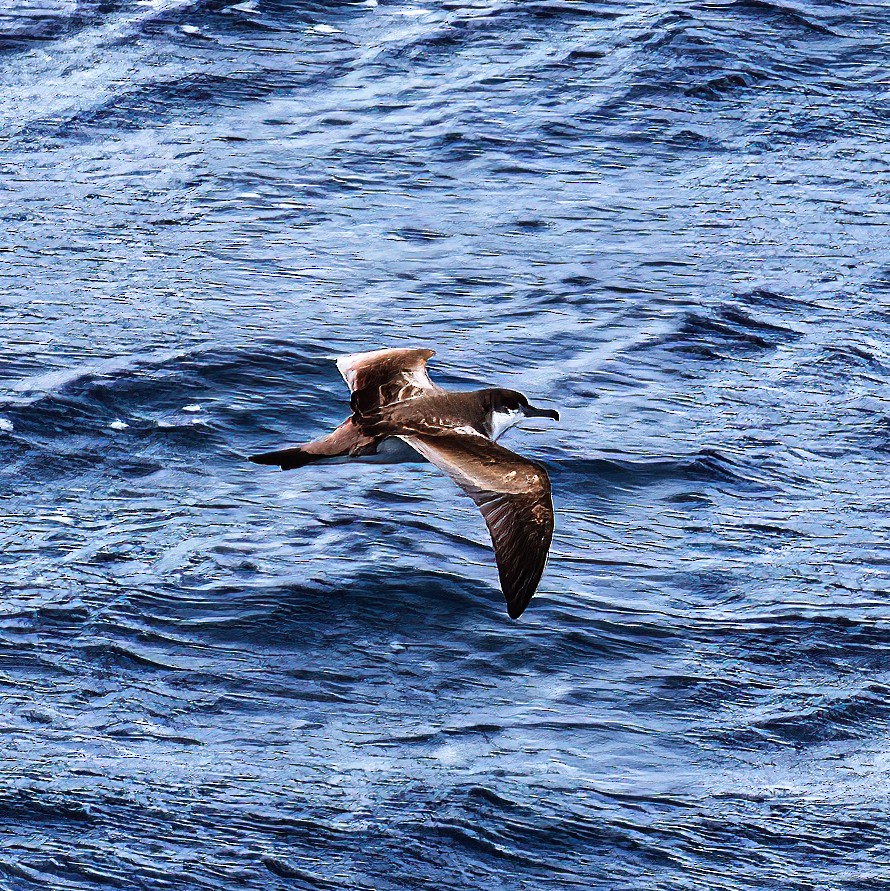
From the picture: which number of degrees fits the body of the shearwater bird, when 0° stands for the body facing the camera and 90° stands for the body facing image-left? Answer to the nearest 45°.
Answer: approximately 270°
